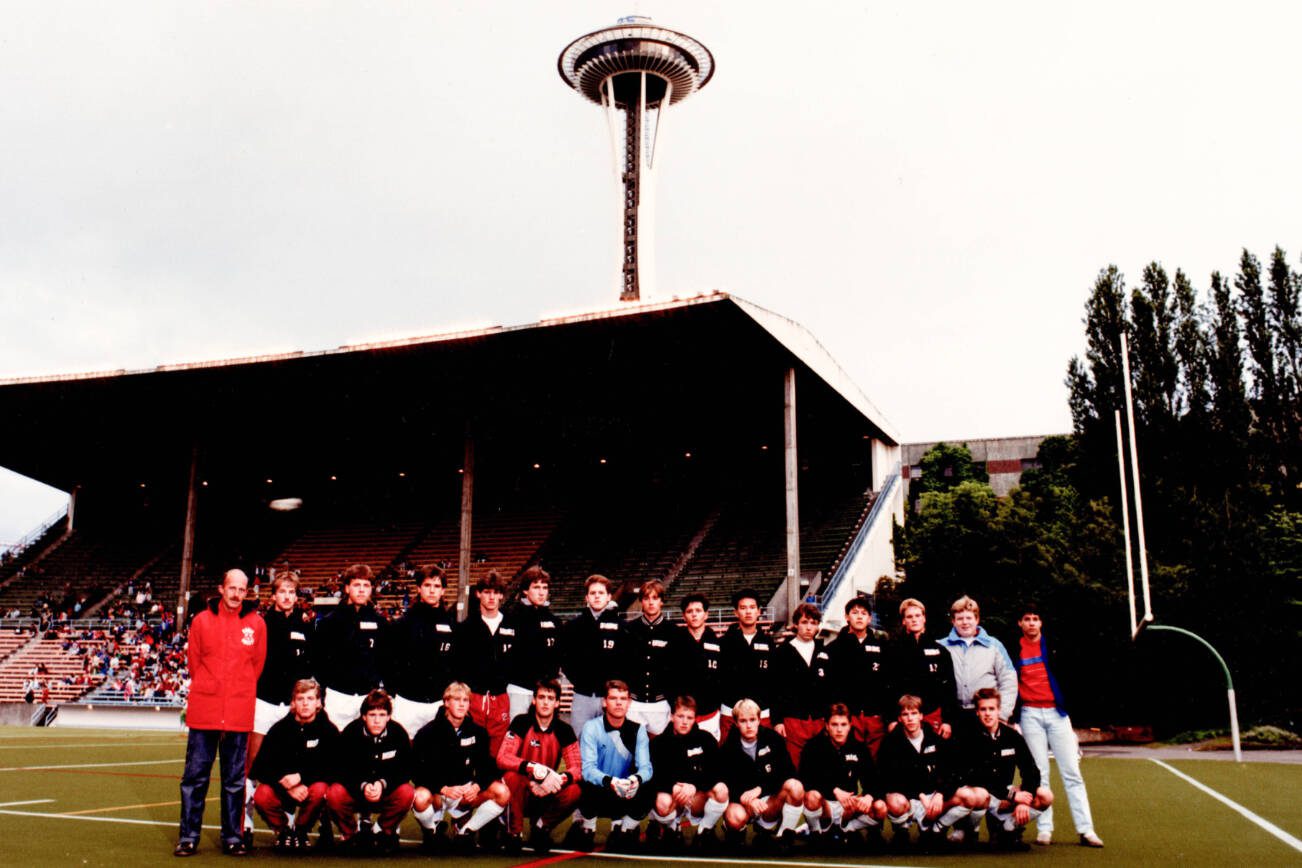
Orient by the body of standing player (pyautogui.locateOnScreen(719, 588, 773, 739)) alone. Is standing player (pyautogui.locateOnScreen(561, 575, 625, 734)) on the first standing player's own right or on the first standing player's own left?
on the first standing player's own right

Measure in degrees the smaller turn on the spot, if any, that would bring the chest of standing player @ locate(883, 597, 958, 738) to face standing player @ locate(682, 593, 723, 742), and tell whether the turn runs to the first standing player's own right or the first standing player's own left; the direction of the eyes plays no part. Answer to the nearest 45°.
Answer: approximately 90° to the first standing player's own right

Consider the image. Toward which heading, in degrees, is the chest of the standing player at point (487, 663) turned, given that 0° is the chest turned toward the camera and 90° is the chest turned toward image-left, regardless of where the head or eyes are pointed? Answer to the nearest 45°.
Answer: approximately 0°

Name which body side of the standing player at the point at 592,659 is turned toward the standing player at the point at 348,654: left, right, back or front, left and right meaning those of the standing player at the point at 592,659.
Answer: right

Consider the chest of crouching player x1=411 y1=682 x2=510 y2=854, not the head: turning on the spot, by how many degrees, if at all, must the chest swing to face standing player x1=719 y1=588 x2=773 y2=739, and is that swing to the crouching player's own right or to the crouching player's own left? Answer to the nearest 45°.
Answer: approximately 90° to the crouching player's own left

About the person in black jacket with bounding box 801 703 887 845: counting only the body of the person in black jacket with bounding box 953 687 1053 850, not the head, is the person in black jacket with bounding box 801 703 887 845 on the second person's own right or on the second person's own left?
on the second person's own right

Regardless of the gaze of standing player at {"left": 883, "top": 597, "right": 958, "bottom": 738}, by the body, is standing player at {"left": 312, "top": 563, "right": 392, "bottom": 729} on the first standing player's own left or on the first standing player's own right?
on the first standing player's own right

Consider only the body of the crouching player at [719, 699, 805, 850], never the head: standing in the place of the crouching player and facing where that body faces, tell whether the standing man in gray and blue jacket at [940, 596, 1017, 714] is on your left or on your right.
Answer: on your left

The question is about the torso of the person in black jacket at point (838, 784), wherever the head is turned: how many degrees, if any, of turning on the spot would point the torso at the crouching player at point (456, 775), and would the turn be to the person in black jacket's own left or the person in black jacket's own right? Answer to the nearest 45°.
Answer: approximately 90° to the person in black jacket's own right

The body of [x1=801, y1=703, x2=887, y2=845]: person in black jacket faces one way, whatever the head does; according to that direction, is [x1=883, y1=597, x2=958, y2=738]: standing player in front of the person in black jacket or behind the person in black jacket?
behind

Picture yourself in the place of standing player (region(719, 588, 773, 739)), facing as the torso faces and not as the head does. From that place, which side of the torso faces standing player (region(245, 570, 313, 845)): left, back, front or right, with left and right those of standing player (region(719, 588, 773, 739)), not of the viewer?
right
